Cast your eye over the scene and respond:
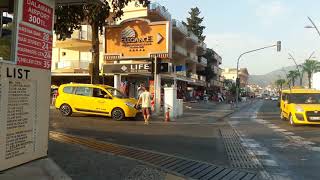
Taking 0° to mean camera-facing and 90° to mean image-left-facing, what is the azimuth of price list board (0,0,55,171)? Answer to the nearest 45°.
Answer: approximately 315°

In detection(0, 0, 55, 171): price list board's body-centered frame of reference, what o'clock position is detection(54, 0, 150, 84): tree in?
The tree is roughly at 8 o'clock from the price list board.

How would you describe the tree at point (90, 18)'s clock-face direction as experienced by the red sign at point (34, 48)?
The tree is roughly at 8 o'clock from the red sign.

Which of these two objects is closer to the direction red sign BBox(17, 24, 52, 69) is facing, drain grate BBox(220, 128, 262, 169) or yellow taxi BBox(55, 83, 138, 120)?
the drain grate

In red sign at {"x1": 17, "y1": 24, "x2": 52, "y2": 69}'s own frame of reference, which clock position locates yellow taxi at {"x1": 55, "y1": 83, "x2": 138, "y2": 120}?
The yellow taxi is roughly at 8 o'clock from the red sign.

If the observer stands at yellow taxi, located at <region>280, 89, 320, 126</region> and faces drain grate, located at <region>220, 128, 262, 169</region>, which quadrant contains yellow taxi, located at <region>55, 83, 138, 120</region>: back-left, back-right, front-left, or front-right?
front-right

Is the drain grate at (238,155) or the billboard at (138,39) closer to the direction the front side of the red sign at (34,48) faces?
the drain grate

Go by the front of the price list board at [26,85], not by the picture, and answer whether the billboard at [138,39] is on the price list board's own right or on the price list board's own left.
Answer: on the price list board's own left

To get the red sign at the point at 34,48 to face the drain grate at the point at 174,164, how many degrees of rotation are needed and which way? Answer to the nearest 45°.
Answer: approximately 45° to its left

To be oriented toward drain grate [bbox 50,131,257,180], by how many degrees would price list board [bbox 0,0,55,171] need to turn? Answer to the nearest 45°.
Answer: approximately 45° to its left

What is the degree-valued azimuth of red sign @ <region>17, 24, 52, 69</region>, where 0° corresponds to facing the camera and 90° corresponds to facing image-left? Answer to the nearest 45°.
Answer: approximately 315°

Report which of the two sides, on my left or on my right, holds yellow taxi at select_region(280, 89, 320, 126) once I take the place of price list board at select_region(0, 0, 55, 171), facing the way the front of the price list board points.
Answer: on my left
